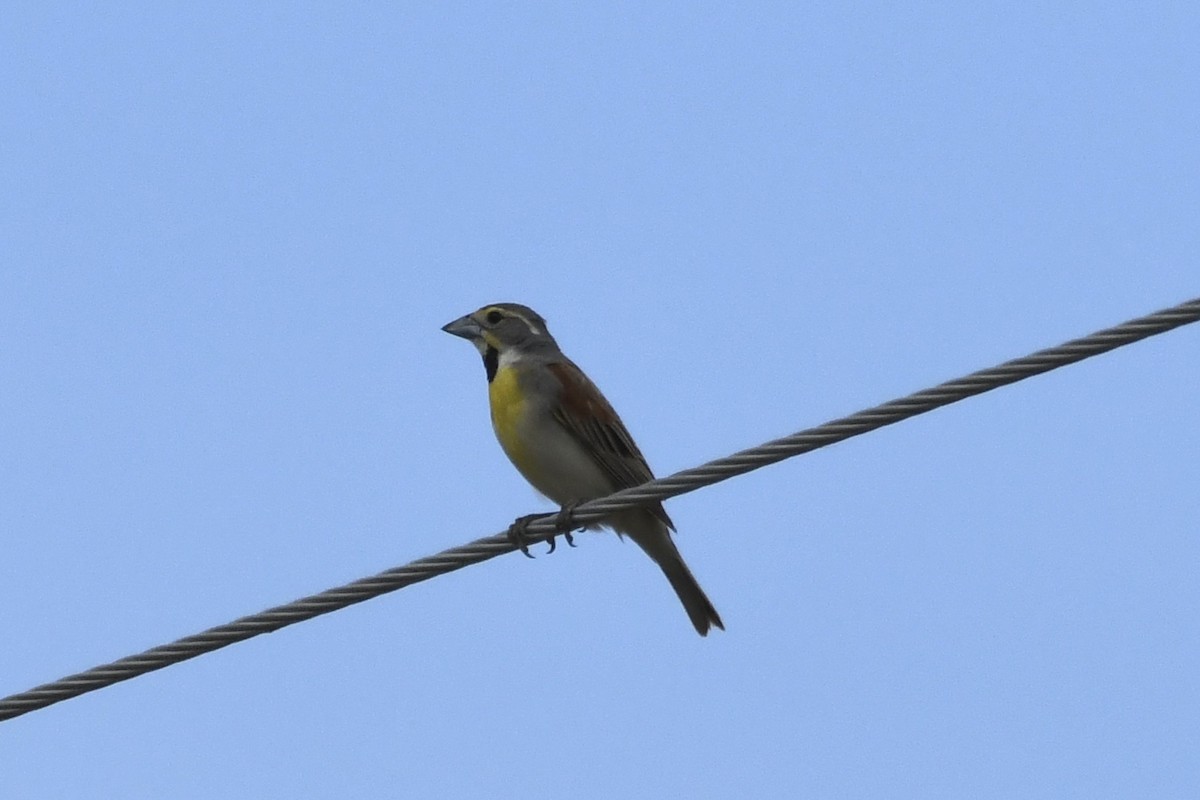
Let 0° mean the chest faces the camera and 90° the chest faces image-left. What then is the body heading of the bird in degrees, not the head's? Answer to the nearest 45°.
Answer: approximately 90°
